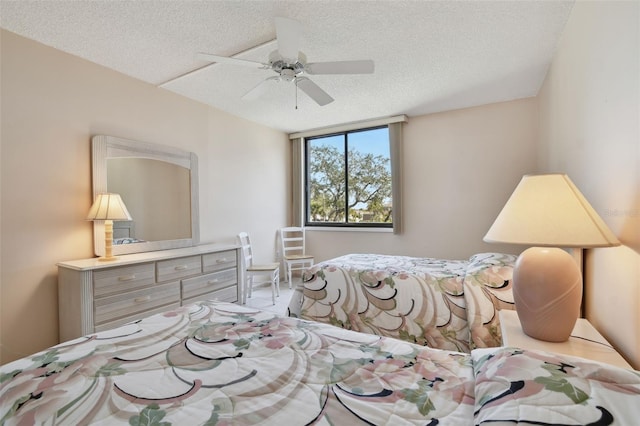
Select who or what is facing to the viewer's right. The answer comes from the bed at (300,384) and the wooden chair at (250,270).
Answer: the wooden chair

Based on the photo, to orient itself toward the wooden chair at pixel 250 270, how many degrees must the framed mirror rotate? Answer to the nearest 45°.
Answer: approximately 45° to its left

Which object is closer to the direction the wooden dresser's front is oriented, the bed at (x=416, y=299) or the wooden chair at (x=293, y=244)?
the bed

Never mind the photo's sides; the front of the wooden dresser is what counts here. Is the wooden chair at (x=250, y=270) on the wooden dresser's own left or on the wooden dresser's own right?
on the wooden dresser's own left

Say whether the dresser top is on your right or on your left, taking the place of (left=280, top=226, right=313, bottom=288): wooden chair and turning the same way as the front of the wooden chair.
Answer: on your right

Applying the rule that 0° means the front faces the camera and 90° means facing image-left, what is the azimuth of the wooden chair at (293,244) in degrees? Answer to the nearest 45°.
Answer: approximately 315°

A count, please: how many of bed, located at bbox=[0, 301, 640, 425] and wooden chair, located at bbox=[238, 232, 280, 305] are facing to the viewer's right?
1

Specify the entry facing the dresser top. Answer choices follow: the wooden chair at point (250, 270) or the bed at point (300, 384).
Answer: the bed

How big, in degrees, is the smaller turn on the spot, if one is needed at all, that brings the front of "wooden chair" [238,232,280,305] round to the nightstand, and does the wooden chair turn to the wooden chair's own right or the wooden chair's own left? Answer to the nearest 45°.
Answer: approximately 45° to the wooden chair's own right

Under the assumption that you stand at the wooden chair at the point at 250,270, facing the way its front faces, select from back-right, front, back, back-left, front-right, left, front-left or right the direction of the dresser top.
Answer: back-right

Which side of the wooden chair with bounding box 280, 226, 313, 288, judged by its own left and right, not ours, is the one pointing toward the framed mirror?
right

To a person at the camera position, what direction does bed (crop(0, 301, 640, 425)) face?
facing away from the viewer and to the left of the viewer

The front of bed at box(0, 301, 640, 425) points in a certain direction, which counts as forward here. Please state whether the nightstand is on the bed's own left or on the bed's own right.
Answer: on the bed's own right
